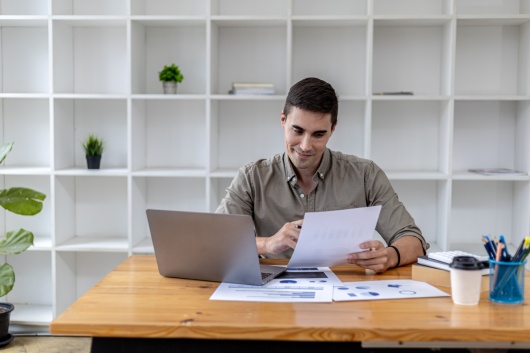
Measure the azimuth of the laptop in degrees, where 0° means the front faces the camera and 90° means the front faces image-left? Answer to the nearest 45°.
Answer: approximately 225°

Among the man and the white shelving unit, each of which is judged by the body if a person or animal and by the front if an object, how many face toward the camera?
2

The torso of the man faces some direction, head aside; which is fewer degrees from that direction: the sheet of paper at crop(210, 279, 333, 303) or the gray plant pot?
the sheet of paper

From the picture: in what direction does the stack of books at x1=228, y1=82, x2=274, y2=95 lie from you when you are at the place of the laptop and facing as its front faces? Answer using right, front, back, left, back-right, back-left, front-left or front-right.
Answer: front-left

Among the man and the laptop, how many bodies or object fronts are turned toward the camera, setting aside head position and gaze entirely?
1

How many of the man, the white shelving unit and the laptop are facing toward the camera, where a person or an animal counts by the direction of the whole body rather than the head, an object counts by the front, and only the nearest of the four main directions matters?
2

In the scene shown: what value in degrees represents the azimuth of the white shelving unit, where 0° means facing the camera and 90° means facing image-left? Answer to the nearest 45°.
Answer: approximately 0°

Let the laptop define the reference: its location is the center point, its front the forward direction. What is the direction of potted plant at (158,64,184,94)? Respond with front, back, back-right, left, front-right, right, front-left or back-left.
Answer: front-left

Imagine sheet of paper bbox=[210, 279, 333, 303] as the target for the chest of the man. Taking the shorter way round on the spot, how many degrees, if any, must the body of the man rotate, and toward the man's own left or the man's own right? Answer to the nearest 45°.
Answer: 0° — they already face it

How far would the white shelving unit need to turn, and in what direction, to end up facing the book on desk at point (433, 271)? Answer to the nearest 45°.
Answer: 0° — it already faces it

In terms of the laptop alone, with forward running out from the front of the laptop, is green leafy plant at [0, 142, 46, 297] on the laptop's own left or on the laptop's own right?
on the laptop's own left

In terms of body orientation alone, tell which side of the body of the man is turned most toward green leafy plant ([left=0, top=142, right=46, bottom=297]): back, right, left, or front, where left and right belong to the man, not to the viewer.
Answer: right

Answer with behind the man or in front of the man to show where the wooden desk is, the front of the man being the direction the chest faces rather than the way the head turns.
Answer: in front
